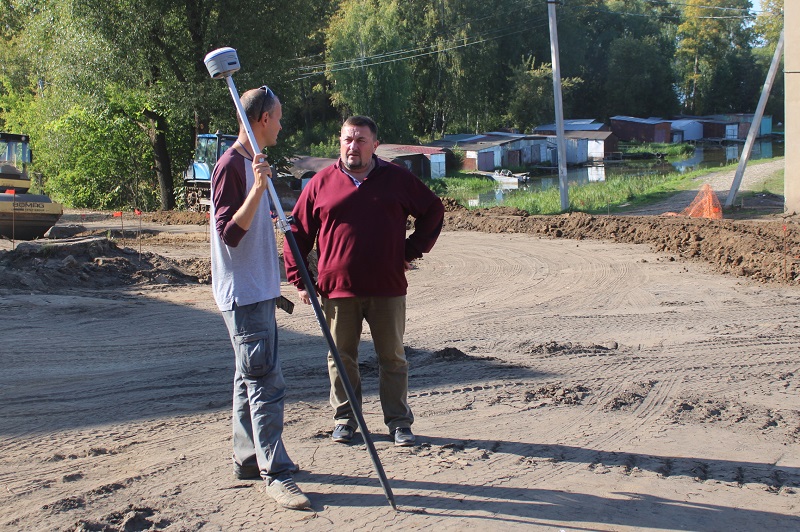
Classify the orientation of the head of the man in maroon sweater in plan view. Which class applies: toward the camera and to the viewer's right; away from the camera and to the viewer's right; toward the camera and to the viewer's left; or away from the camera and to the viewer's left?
toward the camera and to the viewer's left

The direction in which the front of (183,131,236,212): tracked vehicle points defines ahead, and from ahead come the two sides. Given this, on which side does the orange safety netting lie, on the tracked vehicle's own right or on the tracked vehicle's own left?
on the tracked vehicle's own left

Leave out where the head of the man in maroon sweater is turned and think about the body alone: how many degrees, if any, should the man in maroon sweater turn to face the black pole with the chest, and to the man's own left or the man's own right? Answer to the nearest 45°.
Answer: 0° — they already face it

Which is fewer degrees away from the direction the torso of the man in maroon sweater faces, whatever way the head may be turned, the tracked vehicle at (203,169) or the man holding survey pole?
the man holding survey pole

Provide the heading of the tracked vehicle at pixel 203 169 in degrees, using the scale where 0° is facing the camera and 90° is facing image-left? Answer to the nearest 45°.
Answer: approximately 45°

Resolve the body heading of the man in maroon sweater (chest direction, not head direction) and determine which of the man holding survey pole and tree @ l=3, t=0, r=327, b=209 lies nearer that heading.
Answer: the man holding survey pole

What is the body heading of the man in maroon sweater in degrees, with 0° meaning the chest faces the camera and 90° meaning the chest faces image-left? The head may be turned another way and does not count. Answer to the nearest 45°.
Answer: approximately 0°

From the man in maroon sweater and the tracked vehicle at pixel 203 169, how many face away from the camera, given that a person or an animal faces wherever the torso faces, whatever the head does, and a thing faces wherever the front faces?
0

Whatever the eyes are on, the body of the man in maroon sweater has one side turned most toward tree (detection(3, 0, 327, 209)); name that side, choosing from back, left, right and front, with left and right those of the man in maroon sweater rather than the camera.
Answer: back

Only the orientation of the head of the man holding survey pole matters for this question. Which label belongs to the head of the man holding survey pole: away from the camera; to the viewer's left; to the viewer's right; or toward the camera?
to the viewer's right
